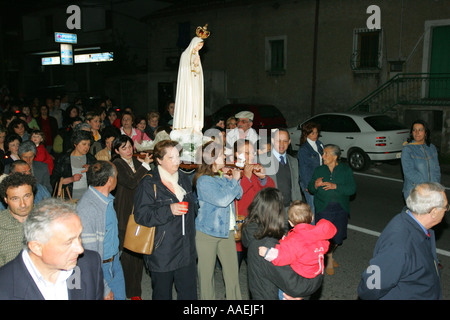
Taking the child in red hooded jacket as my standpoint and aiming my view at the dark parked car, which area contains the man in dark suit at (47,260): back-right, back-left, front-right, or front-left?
back-left

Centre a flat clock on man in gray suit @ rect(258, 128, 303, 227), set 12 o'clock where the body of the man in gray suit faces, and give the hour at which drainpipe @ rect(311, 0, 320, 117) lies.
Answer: The drainpipe is roughly at 6 o'clock from the man in gray suit.

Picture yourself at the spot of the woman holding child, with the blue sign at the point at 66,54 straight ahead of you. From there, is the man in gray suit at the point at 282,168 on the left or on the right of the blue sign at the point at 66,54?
right

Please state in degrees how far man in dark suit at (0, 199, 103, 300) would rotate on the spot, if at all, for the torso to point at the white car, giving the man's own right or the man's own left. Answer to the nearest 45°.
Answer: approximately 90° to the man's own left

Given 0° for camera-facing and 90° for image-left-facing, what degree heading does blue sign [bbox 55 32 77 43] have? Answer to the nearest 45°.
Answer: approximately 0°

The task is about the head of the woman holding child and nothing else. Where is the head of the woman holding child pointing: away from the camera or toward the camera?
away from the camera
